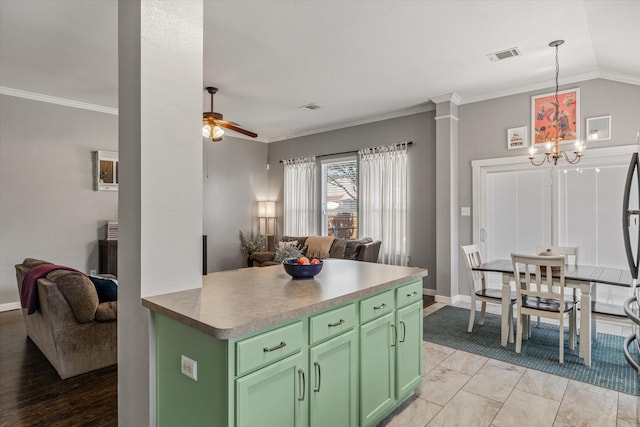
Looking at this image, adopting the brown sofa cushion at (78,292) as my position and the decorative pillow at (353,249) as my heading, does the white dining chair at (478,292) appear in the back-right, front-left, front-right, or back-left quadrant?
front-right

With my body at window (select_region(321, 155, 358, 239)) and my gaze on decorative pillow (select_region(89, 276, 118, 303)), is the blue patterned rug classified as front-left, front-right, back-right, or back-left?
front-left

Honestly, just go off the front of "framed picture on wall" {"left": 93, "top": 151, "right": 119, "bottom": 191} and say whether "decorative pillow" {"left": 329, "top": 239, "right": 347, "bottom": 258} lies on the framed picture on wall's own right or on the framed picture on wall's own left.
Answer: on the framed picture on wall's own left

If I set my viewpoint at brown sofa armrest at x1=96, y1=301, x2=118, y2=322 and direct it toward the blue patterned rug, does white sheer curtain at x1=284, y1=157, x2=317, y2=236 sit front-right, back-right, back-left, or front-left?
front-left

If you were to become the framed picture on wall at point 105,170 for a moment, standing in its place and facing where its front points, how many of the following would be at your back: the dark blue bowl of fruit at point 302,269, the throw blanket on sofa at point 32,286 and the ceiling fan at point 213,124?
0

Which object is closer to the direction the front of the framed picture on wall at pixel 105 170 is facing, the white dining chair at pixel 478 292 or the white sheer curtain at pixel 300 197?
the white dining chair

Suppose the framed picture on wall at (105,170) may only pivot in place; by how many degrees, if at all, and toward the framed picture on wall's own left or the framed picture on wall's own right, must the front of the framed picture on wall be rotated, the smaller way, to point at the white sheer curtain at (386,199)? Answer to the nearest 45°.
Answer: approximately 45° to the framed picture on wall's own left

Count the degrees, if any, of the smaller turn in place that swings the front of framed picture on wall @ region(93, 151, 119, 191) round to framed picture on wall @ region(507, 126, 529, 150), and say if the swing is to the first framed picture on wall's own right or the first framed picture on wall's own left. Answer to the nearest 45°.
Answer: approximately 45° to the first framed picture on wall's own left

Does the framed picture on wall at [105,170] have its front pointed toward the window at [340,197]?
no

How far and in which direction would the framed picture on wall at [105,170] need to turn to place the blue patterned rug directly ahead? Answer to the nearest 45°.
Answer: approximately 45° to its left

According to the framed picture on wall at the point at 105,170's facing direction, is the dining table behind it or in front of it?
in front

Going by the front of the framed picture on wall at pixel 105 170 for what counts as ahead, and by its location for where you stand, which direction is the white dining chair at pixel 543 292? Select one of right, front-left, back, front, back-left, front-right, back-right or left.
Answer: front-left

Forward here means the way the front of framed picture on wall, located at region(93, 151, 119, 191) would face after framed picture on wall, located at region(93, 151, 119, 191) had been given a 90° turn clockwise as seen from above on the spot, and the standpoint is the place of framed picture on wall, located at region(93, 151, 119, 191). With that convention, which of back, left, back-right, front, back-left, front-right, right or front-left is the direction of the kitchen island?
left

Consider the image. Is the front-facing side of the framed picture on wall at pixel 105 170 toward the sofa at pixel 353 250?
no
